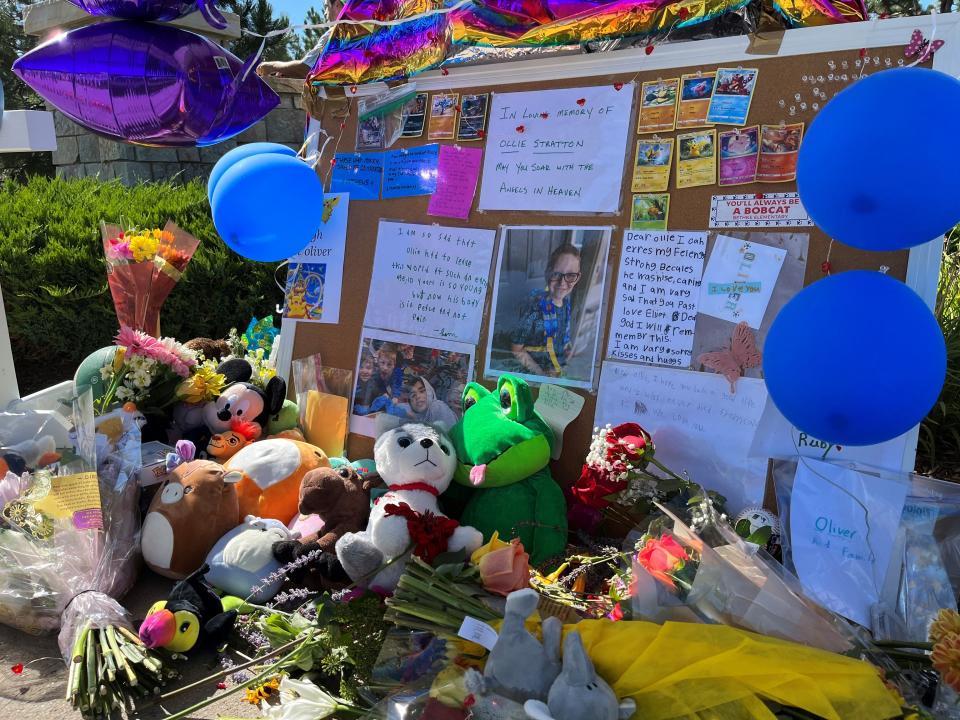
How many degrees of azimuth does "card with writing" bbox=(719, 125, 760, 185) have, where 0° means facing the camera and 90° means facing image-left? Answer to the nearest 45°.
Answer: approximately 0°

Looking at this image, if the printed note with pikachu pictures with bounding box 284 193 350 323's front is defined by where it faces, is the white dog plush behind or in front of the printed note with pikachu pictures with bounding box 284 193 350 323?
in front

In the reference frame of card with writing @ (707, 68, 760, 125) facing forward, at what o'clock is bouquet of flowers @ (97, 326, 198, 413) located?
The bouquet of flowers is roughly at 3 o'clock from the card with writing.

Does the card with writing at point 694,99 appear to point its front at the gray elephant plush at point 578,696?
yes

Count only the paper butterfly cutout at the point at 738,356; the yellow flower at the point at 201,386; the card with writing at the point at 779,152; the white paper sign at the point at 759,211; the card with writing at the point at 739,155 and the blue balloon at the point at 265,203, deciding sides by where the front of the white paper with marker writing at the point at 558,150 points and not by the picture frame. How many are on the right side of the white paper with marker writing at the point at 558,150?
2

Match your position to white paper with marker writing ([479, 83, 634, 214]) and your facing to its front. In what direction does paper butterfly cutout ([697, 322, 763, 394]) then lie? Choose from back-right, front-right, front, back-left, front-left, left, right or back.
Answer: front-left

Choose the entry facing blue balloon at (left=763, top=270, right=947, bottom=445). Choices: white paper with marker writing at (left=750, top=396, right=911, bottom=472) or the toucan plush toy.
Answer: the white paper with marker writing
